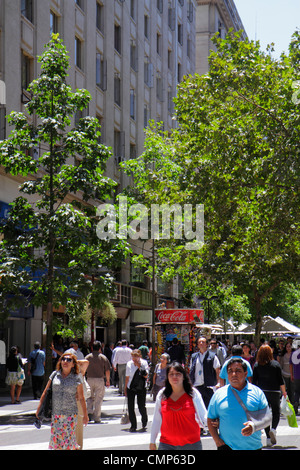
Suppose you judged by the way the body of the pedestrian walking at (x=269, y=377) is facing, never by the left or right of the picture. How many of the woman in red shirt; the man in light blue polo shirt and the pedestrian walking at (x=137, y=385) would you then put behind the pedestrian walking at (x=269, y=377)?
2

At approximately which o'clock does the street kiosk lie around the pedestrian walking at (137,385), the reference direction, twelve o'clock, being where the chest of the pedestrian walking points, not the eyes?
The street kiosk is roughly at 6 o'clock from the pedestrian walking.

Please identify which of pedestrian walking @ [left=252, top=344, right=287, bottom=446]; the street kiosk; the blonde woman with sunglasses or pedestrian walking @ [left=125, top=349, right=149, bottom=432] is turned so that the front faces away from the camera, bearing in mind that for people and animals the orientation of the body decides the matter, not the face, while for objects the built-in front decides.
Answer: pedestrian walking @ [left=252, top=344, right=287, bottom=446]

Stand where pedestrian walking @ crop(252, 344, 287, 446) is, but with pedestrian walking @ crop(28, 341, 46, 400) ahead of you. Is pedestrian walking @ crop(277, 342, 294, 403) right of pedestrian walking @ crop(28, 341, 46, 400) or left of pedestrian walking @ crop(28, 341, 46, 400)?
right

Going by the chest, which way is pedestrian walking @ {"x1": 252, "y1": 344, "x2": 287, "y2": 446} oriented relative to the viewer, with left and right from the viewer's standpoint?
facing away from the viewer
